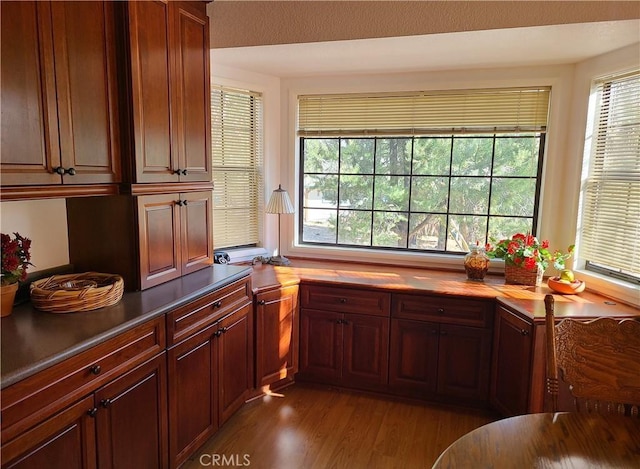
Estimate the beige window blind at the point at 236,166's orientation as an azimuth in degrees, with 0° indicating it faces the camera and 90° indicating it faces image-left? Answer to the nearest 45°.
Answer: approximately 315°

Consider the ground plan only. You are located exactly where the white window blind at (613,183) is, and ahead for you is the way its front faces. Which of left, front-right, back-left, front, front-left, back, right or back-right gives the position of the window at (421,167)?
front-right

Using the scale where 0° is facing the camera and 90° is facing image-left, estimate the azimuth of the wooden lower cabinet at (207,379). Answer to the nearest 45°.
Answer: approximately 315°

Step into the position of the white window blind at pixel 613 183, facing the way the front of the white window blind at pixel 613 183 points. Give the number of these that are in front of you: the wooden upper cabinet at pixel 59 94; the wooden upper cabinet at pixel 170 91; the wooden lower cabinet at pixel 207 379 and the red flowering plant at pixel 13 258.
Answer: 4

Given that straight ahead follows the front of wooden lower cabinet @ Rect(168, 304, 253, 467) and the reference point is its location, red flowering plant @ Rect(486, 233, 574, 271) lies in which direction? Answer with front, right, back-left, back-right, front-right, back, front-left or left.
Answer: front-left

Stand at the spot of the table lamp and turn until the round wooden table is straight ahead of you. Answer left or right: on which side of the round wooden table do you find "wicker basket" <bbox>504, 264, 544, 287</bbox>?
left

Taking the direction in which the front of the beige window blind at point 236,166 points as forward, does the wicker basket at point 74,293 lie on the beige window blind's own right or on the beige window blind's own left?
on the beige window blind's own right

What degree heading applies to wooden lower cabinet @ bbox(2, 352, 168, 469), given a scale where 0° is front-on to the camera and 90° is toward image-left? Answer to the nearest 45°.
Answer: approximately 315°

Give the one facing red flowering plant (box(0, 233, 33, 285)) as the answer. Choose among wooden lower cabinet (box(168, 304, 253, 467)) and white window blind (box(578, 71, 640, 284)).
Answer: the white window blind

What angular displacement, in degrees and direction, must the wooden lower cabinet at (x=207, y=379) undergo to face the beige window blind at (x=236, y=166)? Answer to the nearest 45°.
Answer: approximately 135° to its left

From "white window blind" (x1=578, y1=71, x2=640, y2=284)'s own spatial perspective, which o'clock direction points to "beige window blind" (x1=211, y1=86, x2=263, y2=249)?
"beige window blind" (x1=211, y1=86, x2=263, y2=249) is roughly at 1 o'clock from "white window blind" (x1=578, y1=71, x2=640, y2=284).

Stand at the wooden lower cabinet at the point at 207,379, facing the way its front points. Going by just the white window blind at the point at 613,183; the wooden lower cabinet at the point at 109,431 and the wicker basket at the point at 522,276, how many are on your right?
1

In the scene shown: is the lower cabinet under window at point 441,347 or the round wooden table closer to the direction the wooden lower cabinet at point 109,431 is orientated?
the round wooden table

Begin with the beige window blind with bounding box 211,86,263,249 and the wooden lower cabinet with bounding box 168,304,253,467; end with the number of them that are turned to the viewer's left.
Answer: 0
